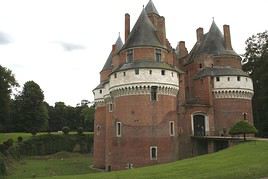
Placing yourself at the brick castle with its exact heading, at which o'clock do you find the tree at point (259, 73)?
The tree is roughly at 9 o'clock from the brick castle.

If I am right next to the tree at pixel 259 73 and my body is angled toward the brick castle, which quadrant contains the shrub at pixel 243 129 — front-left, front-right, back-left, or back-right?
front-left

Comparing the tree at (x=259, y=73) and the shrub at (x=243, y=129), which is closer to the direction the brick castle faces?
the shrub

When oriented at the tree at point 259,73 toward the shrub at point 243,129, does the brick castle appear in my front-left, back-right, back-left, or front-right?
front-right
